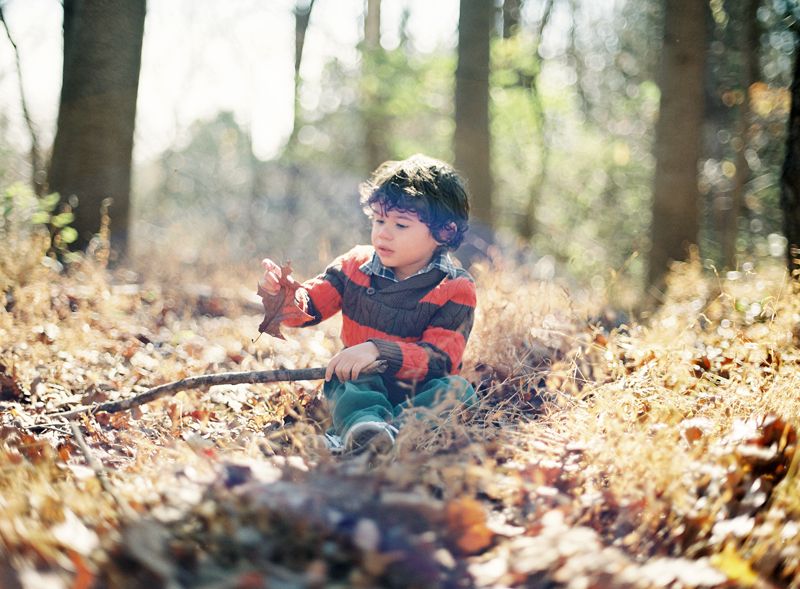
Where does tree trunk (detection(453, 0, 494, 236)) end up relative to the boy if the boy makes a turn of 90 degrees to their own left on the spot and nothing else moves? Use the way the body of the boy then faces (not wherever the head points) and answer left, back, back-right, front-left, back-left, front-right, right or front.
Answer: back-left

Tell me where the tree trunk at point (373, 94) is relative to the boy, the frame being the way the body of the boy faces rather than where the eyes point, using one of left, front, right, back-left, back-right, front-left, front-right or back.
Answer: back-right

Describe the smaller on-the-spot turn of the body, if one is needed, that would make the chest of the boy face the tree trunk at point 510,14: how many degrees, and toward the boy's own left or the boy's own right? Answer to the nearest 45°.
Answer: approximately 135° to the boy's own right

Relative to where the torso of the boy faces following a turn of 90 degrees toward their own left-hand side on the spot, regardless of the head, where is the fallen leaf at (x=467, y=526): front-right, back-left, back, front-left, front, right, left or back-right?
front-right

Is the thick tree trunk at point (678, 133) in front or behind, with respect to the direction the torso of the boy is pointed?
behind

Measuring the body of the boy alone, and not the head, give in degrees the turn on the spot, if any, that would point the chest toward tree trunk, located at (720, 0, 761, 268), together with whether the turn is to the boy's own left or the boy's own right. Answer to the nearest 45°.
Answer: approximately 180°

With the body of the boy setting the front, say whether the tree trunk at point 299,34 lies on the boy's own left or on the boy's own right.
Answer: on the boy's own right

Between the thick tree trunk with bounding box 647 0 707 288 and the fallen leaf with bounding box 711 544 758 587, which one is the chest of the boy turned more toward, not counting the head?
the fallen leaf
